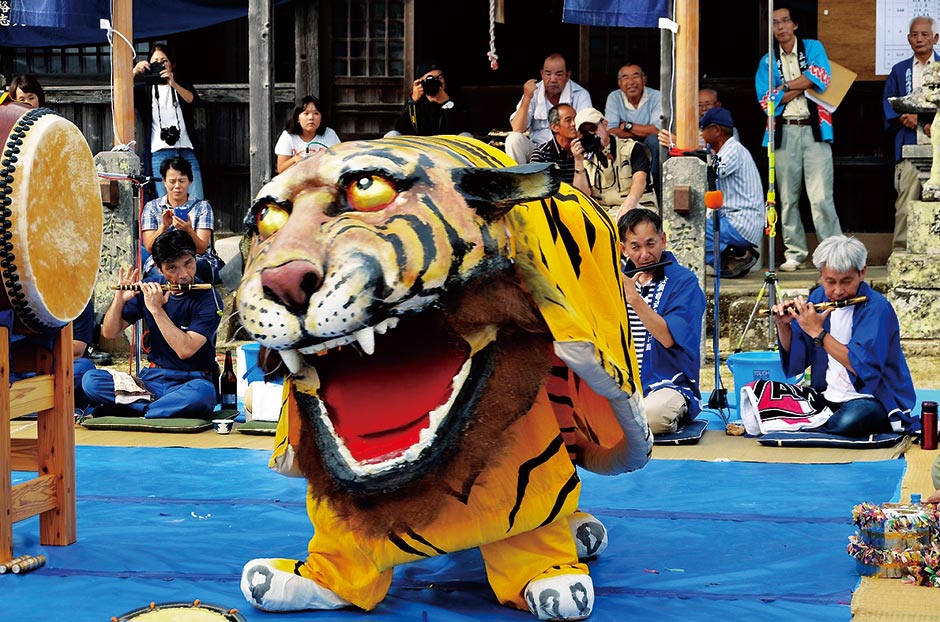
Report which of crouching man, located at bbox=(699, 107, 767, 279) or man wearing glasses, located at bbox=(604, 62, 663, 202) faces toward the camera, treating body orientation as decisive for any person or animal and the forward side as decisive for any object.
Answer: the man wearing glasses

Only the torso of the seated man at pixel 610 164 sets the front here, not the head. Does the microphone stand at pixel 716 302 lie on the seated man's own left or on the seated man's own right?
on the seated man's own left

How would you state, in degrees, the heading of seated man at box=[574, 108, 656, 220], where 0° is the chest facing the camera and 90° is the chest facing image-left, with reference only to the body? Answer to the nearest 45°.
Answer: approximately 45°

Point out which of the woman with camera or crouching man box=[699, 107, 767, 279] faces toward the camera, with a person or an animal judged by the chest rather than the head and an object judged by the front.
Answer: the woman with camera

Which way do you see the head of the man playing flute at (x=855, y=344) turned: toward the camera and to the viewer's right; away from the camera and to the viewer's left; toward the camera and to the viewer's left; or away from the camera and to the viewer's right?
toward the camera and to the viewer's left

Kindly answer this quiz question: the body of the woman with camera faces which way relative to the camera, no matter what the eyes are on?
toward the camera

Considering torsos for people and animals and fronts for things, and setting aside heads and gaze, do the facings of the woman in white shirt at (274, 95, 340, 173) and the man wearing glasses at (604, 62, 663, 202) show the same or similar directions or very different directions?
same or similar directions

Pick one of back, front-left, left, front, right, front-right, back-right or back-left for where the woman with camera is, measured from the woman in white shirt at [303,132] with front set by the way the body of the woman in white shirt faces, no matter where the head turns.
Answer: back-right

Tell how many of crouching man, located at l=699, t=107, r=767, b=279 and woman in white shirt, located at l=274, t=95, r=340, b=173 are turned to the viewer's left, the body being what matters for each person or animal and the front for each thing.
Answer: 1

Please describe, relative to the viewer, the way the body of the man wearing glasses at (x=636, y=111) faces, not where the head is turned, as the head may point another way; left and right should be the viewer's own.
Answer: facing the viewer

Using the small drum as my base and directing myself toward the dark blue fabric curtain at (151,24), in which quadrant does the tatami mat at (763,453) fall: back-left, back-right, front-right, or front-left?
front-right

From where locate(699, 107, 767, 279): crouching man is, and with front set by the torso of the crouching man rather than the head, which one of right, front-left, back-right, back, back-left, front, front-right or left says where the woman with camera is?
front

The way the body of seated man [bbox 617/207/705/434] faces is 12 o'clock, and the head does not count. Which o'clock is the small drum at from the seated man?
The small drum is roughly at 11 o'clock from the seated man.

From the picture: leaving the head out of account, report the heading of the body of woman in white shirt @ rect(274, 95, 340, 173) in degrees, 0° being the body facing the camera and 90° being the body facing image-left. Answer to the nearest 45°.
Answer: approximately 0°

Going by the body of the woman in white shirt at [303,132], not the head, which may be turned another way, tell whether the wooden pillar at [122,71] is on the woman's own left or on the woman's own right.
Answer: on the woman's own right
